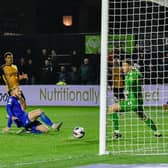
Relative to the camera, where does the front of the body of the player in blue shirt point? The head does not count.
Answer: to the viewer's right

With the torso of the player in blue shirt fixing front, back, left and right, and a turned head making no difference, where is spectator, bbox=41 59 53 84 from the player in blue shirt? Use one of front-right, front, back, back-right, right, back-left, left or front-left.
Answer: left

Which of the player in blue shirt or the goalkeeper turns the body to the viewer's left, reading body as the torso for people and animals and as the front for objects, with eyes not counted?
the goalkeeper

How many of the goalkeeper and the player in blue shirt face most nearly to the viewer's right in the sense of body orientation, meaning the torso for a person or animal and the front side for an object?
1

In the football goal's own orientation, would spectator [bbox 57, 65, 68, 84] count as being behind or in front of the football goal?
in front

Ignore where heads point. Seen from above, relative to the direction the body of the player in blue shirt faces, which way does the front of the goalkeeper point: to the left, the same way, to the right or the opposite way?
the opposite way

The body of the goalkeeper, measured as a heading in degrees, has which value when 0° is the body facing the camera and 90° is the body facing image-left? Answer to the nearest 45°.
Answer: approximately 90°

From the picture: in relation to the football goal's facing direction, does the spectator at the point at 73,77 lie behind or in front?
in front

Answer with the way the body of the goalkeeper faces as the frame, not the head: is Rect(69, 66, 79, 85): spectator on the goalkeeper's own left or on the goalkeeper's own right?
on the goalkeeper's own right

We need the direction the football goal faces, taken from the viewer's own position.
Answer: facing away from the viewer and to the left of the viewer

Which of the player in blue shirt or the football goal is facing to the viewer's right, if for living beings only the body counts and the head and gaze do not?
the player in blue shirt

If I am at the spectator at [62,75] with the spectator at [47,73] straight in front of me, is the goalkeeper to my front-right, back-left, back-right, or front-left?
back-left
